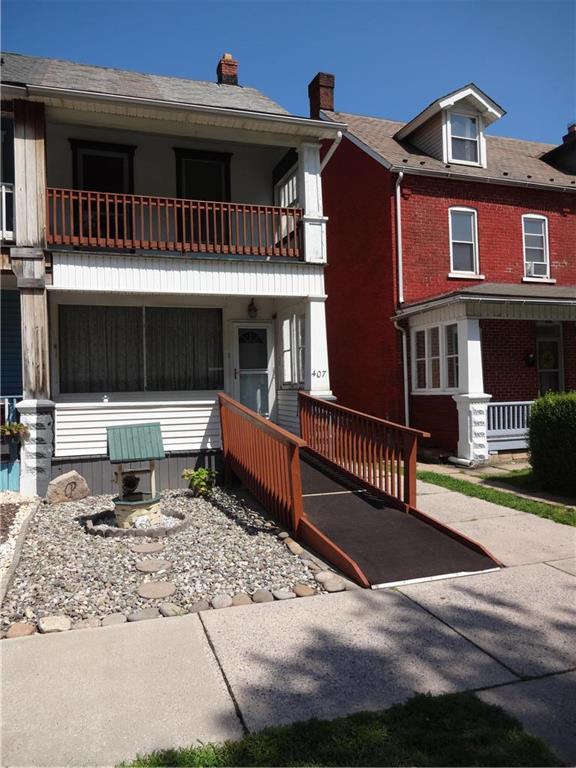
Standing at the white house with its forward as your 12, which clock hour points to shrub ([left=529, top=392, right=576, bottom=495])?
The shrub is roughly at 10 o'clock from the white house.

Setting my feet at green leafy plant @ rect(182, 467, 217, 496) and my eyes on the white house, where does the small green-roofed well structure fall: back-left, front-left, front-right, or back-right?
back-left

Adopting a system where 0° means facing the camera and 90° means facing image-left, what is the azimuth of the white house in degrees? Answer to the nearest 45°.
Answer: approximately 0°

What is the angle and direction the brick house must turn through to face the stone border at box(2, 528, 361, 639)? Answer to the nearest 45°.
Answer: approximately 45° to its right

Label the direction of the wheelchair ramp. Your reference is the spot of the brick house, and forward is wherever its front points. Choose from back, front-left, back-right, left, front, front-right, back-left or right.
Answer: front-right

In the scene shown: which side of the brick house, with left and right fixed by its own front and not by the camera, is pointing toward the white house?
right

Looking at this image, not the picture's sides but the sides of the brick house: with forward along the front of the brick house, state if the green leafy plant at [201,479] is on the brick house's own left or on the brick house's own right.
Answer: on the brick house's own right

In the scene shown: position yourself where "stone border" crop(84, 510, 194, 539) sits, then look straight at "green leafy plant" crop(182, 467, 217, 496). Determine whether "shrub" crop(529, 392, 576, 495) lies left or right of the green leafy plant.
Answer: right

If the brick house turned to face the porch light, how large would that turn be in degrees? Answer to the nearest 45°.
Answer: approximately 90° to its right

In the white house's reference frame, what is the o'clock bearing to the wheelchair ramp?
The wheelchair ramp is roughly at 11 o'clock from the white house.
